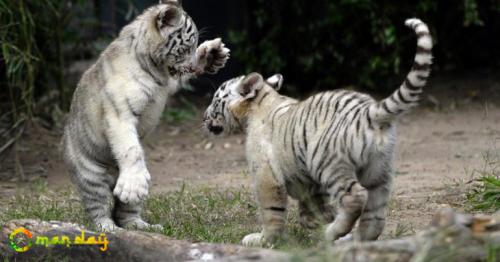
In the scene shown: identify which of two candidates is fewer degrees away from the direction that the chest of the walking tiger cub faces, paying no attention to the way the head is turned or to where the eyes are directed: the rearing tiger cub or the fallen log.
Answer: the rearing tiger cub

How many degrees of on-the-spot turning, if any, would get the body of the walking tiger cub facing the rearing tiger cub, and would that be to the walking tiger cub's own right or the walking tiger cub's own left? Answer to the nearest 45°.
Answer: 0° — it already faces it

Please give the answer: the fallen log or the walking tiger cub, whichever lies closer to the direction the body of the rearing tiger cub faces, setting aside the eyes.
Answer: the walking tiger cub

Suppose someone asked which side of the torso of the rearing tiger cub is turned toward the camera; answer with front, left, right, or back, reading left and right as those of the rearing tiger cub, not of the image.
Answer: right

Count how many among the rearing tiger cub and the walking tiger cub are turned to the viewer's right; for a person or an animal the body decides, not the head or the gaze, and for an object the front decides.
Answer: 1

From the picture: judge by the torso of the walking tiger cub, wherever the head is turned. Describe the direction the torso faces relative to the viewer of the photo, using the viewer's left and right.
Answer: facing away from the viewer and to the left of the viewer
